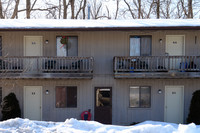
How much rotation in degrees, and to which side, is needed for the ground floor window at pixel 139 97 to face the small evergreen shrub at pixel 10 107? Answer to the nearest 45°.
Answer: approximately 90° to its right

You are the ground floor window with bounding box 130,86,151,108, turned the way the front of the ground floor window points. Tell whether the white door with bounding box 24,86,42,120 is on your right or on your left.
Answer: on your right

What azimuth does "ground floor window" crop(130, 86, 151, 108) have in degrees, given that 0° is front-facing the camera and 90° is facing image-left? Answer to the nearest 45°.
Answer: approximately 0°

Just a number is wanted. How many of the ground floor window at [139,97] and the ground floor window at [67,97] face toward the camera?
2

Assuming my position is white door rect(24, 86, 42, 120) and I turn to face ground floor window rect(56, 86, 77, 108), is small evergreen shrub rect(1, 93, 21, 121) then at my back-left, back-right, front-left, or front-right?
back-right

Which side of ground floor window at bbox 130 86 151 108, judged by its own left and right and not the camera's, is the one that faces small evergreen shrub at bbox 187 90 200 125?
left

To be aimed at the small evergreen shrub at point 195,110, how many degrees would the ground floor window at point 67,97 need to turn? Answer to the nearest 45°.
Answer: approximately 90° to its left

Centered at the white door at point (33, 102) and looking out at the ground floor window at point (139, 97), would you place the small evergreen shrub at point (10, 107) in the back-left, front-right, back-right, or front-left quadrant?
back-right

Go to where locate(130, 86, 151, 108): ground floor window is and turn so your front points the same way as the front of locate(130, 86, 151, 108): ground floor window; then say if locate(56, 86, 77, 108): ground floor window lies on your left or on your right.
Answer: on your right

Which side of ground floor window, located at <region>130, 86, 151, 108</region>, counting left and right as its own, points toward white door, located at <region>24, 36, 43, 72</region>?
right
